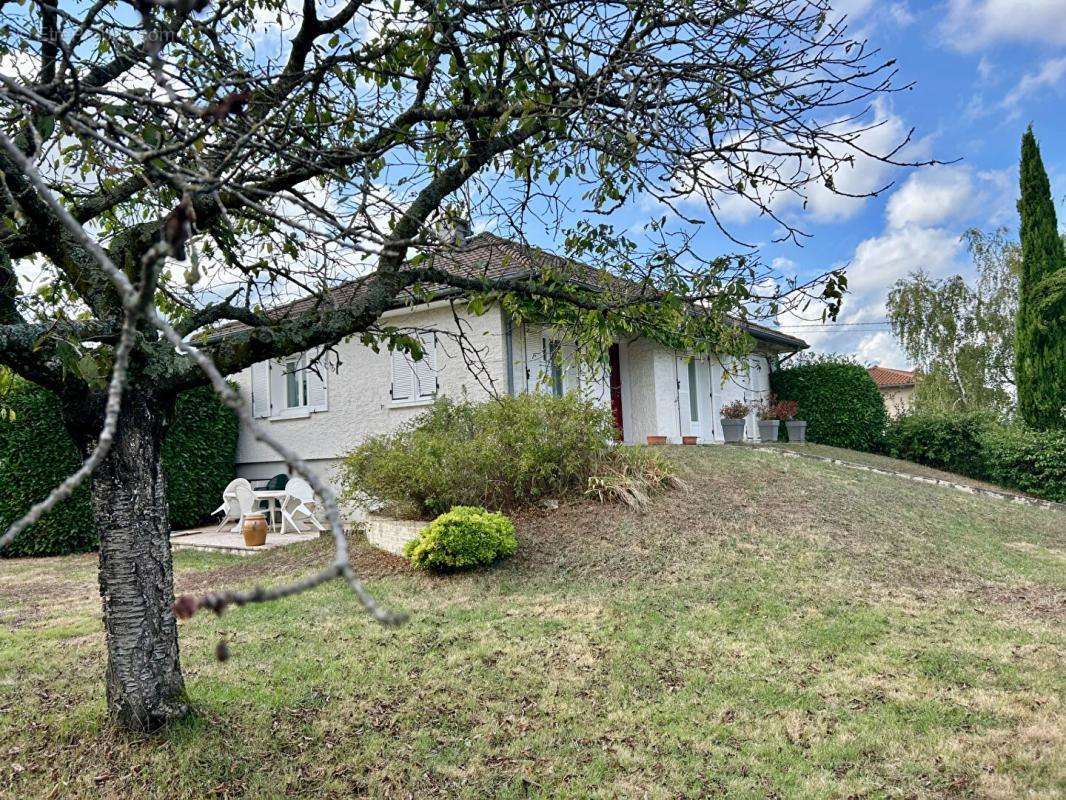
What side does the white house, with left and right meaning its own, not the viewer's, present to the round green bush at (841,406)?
left

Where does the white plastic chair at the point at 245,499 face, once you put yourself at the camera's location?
facing away from the viewer and to the right of the viewer

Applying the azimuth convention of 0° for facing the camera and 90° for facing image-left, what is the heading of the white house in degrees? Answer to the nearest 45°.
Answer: approximately 315°

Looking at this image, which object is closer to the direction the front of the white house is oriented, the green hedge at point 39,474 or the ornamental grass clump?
the ornamental grass clump

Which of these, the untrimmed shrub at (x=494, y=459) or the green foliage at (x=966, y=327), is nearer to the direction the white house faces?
the untrimmed shrub

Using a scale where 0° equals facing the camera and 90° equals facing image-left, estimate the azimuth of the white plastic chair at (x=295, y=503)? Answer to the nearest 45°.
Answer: approximately 135°

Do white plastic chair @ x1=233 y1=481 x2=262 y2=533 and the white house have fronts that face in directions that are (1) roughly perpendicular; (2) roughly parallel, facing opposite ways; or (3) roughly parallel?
roughly perpendicular

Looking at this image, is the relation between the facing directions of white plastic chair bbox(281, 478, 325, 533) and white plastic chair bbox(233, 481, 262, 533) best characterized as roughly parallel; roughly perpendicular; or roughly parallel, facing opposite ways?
roughly perpendicular

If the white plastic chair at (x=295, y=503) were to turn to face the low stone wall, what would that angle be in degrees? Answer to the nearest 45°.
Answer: approximately 135° to its left

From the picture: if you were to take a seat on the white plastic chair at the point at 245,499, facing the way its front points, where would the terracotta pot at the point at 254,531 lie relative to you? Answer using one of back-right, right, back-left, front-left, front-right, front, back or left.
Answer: back-right

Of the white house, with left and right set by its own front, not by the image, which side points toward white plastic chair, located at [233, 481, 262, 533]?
right
